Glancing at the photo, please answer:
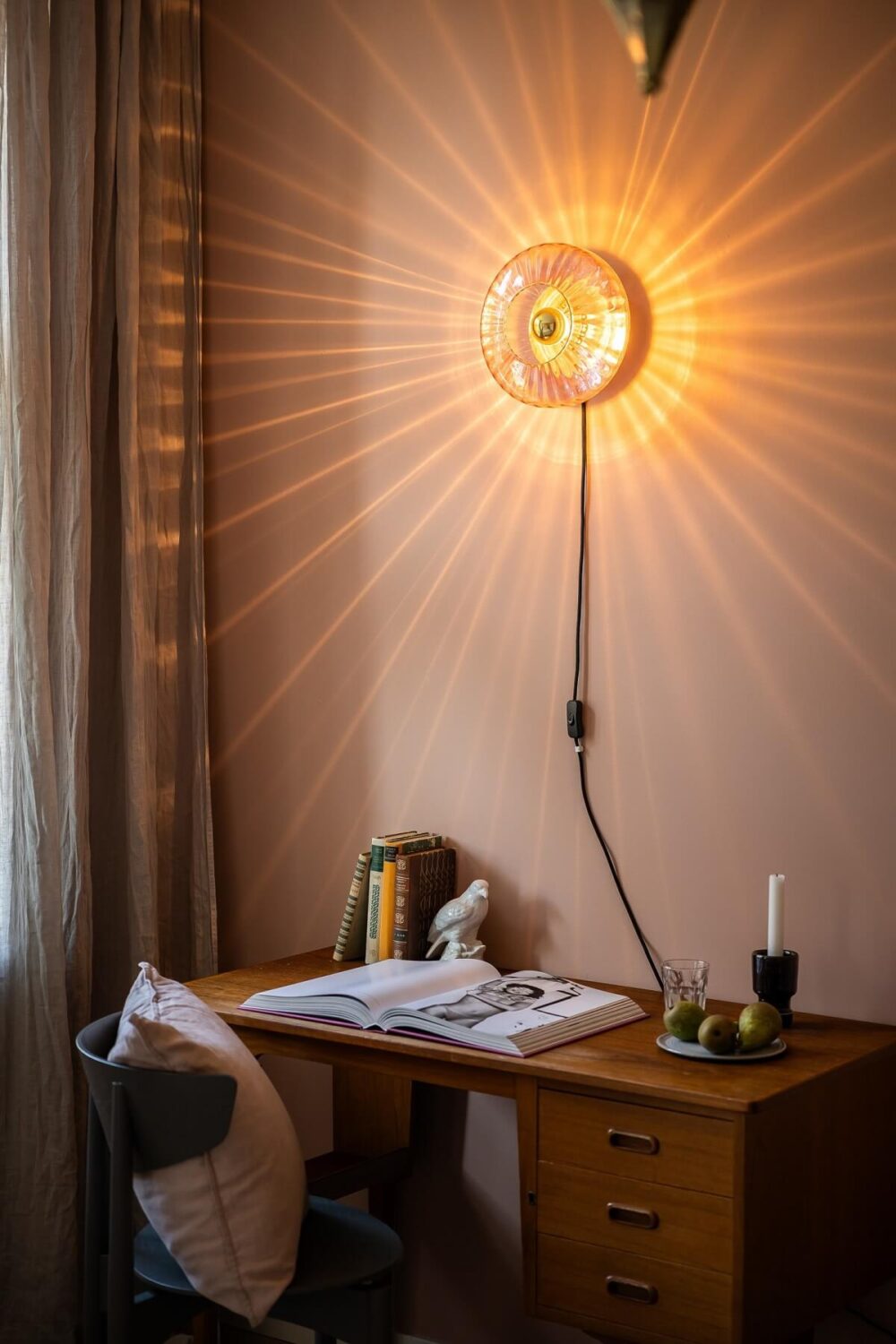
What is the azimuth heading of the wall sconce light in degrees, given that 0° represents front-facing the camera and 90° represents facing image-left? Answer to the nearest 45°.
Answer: approximately 45°

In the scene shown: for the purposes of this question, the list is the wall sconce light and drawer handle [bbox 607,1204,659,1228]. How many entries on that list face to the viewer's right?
0

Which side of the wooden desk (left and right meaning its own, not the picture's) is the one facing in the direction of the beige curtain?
right

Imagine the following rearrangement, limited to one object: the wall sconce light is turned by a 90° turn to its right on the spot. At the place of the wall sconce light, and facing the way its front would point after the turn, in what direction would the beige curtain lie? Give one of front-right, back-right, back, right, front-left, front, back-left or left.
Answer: front-left

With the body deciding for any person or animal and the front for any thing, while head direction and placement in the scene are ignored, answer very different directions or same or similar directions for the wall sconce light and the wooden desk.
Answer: same or similar directions

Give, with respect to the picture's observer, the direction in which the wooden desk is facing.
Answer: facing the viewer and to the left of the viewer

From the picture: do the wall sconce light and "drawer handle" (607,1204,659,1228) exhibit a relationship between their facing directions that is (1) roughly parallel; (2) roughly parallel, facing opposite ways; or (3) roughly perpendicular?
roughly parallel

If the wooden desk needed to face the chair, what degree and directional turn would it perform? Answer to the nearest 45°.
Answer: approximately 45° to its right

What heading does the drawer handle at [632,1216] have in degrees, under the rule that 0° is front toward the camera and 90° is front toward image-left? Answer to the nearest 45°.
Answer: approximately 45°

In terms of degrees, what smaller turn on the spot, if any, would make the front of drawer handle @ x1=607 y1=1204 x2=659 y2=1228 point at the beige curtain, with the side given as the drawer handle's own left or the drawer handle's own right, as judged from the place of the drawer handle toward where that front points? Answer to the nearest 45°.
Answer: approximately 90° to the drawer handle's own right
